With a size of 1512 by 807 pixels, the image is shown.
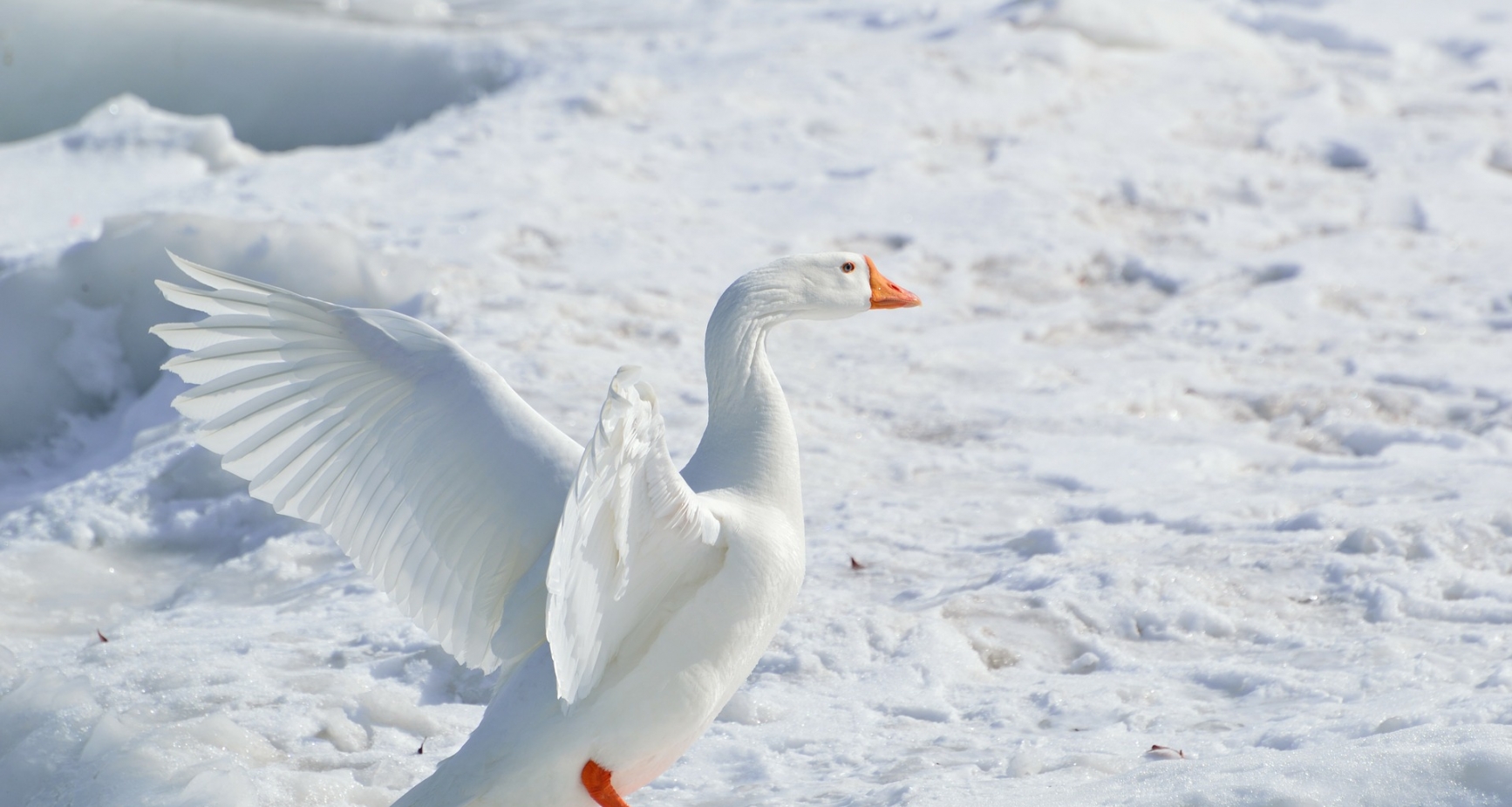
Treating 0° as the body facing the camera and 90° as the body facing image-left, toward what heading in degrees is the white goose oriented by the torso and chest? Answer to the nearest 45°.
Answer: approximately 270°
